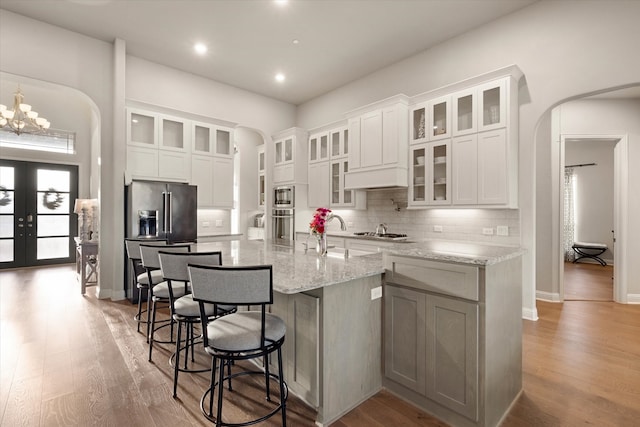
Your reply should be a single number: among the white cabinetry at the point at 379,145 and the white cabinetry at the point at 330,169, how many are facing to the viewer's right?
0

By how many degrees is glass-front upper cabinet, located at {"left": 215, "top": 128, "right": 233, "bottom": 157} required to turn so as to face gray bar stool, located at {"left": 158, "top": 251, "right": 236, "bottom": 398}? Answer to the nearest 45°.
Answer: approximately 45° to its right

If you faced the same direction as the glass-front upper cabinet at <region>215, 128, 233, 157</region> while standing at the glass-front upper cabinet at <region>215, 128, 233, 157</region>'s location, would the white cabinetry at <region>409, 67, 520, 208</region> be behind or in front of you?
in front

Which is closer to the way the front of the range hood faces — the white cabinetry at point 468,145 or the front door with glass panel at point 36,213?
the front door with glass panel

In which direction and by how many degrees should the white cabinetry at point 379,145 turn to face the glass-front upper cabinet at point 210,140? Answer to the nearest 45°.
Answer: approximately 45° to its right

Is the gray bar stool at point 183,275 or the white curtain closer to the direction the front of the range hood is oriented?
the gray bar stool

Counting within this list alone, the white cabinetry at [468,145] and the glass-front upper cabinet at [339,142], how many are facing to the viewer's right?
0

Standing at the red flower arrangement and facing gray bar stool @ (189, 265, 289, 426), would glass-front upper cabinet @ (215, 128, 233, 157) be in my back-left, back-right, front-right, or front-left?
back-right

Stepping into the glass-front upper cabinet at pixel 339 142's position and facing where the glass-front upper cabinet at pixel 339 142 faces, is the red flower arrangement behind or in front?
in front

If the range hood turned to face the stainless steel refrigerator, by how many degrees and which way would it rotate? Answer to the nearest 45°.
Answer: approximately 45° to its right

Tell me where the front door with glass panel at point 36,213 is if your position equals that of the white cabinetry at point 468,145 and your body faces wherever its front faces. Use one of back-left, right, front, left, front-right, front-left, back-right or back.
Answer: front-right

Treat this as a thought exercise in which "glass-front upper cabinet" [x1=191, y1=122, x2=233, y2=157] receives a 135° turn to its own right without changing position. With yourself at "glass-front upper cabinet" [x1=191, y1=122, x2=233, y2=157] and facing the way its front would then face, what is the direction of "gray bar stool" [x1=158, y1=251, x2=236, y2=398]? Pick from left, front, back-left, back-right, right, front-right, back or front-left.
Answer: left

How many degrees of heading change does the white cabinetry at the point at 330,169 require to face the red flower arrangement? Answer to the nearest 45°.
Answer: approximately 45° to its left
